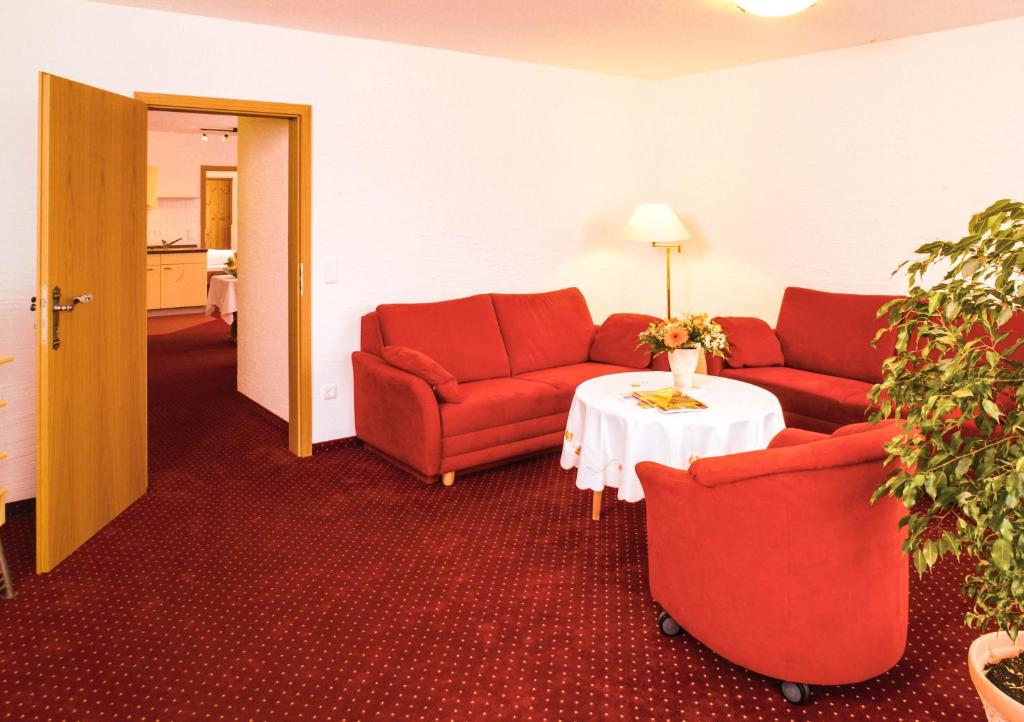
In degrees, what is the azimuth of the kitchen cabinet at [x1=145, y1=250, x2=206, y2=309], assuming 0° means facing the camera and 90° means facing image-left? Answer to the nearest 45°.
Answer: approximately 0°

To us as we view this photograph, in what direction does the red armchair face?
facing away from the viewer and to the left of the viewer

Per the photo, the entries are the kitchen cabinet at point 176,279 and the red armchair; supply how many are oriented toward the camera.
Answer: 1

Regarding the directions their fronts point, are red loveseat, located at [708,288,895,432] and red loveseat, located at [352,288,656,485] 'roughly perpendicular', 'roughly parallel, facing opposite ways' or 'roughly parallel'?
roughly perpendicular

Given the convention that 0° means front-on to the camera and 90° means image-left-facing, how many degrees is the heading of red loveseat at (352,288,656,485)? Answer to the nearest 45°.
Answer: approximately 315°

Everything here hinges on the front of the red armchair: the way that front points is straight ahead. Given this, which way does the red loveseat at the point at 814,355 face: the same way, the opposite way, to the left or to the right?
to the left
